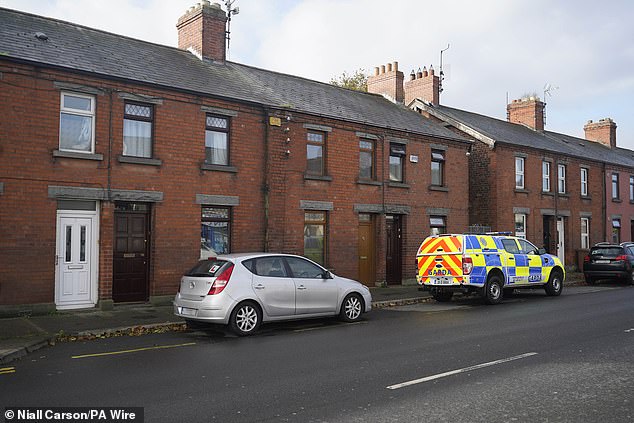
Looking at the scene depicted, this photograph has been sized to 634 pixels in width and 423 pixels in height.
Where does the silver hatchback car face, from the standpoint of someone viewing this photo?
facing away from the viewer and to the right of the viewer

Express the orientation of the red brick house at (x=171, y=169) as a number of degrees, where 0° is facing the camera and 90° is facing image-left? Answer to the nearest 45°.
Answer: approximately 315°

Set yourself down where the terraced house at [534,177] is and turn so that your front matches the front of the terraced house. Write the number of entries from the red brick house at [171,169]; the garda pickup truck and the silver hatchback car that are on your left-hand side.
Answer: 0

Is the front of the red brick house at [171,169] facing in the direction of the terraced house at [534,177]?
no

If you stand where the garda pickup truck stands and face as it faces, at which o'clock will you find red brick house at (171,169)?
The red brick house is roughly at 7 o'clock from the garda pickup truck.

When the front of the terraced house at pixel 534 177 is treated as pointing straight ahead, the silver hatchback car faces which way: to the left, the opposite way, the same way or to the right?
to the left

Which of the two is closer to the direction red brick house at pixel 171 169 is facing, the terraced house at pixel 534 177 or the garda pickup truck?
the garda pickup truck

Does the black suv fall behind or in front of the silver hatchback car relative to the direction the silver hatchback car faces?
in front

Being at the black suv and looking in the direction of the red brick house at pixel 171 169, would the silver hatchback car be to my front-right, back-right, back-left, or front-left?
front-left

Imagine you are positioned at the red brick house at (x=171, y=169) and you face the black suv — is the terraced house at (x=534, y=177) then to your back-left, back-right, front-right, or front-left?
front-left

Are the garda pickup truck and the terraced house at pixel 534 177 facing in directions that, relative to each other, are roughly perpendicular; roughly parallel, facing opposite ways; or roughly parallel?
roughly perpendicular

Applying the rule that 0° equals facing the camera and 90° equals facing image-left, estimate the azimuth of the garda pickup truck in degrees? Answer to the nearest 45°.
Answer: approximately 225°

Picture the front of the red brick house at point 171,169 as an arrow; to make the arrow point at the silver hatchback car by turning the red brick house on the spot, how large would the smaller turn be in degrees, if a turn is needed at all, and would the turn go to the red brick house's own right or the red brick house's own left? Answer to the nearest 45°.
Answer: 0° — it already faces it

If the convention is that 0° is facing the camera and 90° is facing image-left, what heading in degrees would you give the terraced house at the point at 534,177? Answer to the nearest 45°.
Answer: approximately 315°

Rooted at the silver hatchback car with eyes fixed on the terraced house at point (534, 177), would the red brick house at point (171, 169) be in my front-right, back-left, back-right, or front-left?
front-left

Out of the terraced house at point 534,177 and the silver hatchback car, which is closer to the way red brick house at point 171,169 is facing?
the silver hatchback car

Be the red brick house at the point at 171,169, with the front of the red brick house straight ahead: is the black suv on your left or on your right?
on your left

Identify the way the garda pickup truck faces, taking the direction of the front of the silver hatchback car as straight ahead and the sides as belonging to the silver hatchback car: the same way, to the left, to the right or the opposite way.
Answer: the same way
